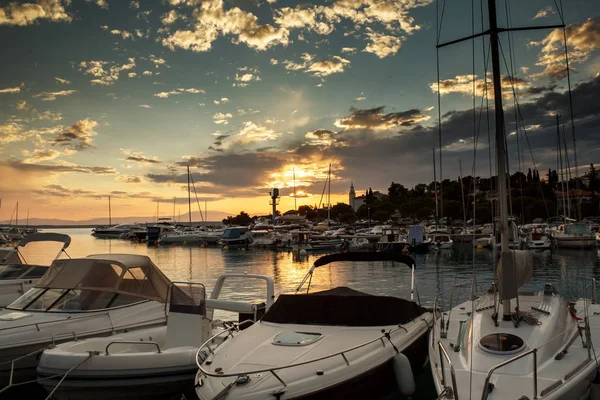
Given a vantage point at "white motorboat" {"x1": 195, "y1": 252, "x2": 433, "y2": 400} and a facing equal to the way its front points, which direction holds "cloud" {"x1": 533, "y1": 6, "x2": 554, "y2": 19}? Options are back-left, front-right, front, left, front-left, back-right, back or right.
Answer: back

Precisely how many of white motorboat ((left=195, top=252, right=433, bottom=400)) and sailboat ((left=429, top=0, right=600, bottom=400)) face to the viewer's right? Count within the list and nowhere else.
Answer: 0

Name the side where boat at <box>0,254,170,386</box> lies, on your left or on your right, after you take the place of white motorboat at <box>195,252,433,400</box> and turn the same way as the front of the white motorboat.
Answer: on your right

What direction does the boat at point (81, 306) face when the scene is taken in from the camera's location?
facing the viewer and to the left of the viewer

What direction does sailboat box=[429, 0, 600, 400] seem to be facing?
toward the camera

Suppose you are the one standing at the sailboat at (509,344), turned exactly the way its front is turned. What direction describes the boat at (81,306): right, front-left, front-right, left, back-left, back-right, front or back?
right

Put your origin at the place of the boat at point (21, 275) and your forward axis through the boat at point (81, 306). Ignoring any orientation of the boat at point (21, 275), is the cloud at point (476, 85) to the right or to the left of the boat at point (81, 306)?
left

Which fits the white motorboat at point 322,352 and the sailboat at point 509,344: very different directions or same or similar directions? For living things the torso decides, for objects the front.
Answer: same or similar directions

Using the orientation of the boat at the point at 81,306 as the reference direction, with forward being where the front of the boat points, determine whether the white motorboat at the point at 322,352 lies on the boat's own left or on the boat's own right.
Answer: on the boat's own left

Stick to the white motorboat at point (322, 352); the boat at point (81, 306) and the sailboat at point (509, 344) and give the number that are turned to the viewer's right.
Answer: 0

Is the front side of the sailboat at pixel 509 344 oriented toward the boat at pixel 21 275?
no

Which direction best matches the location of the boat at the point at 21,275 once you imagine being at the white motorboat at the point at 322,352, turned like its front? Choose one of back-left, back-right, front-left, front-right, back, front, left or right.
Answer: right
